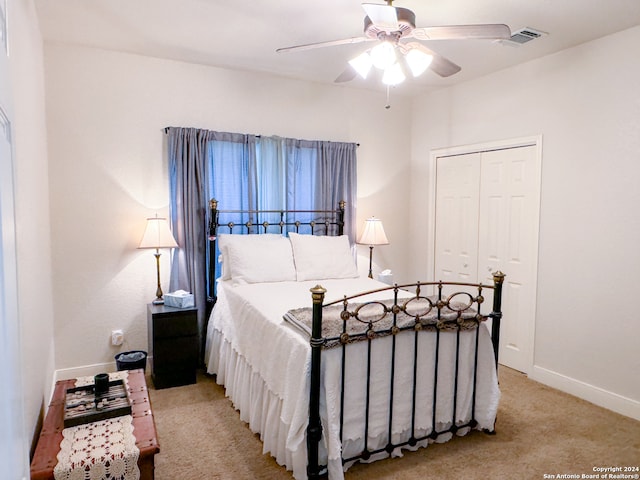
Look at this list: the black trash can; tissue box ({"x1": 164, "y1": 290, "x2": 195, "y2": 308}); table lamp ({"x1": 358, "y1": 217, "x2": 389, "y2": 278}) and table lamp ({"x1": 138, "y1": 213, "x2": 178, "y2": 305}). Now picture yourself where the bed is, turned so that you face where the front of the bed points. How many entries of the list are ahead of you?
0

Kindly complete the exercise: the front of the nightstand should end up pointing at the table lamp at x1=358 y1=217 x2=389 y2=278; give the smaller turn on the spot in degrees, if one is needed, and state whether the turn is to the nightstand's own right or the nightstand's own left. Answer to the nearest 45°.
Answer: approximately 90° to the nightstand's own left

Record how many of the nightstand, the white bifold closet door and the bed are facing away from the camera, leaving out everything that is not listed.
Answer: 0

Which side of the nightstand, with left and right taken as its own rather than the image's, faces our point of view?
front

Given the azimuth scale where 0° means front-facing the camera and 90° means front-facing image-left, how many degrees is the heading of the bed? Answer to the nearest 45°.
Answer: approximately 315°

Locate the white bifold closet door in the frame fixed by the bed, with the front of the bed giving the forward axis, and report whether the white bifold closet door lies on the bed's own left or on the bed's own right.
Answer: on the bed's own left

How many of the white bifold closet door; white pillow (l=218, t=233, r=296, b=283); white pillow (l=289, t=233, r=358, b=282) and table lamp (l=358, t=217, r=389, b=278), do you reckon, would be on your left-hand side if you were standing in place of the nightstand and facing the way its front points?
4

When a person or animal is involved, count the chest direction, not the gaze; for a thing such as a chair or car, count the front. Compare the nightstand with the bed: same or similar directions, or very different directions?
same or similar directions

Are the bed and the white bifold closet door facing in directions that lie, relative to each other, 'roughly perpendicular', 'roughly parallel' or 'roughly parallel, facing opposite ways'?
roughly perpendicular

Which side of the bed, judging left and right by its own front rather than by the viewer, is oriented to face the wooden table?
right

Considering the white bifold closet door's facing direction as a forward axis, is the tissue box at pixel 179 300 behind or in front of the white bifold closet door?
in front

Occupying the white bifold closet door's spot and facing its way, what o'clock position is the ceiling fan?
The ceiling fan is roughly at 11 o'clock from the white bifold closet door.

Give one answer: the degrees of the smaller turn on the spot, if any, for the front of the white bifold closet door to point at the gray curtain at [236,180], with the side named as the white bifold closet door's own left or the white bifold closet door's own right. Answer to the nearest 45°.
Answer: approximately 45° to the white bifold closet door's own right

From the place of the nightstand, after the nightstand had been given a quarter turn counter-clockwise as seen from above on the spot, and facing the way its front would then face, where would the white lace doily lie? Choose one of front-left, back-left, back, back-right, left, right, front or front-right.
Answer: right

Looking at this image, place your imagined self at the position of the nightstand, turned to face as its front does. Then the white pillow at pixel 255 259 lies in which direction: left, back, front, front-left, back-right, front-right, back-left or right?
left

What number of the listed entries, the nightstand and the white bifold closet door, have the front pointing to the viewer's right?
0

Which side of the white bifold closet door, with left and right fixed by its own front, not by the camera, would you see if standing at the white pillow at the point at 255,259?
front

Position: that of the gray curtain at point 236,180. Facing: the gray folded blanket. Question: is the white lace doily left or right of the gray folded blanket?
right

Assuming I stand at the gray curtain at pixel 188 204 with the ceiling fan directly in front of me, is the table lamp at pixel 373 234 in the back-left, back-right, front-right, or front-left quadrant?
front-left

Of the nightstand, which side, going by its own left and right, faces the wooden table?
front

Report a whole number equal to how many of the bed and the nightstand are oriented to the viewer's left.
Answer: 0
